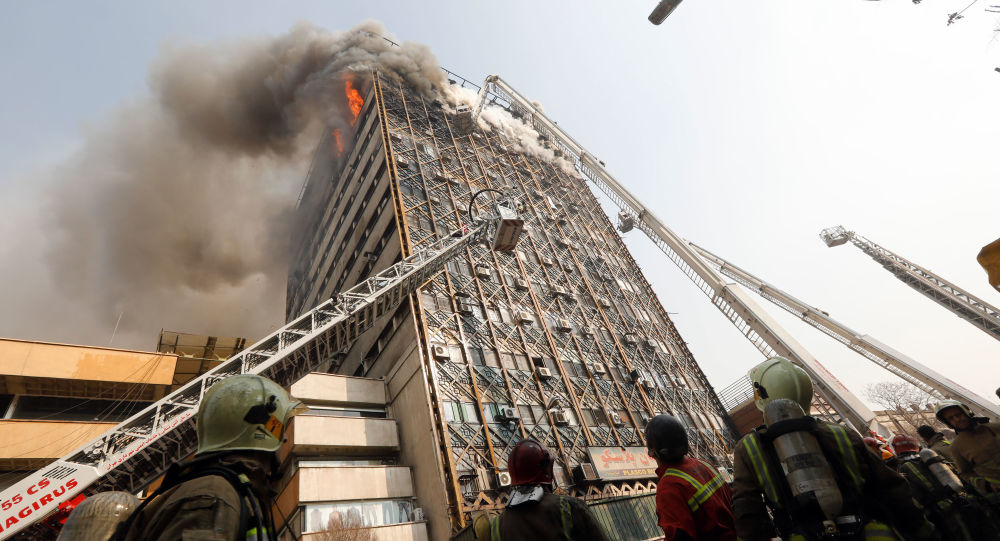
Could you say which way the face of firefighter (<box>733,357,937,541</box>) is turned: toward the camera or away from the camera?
away from the camera

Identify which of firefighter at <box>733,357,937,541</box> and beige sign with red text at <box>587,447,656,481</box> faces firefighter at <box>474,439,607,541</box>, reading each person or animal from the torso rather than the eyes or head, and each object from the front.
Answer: the beige sign with red text

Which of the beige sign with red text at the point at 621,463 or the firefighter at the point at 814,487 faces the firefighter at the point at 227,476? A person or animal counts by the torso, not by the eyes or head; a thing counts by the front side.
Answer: the beige sign with red text

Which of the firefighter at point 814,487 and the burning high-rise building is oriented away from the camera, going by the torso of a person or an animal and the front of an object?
the firefighter

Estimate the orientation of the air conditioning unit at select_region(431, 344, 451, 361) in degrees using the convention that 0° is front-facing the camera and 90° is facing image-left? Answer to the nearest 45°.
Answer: approximately 315°

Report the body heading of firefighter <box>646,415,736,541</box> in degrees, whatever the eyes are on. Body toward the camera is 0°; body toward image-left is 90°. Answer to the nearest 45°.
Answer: approximately 135°

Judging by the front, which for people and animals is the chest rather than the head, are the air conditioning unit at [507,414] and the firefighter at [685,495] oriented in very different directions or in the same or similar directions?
very different directions

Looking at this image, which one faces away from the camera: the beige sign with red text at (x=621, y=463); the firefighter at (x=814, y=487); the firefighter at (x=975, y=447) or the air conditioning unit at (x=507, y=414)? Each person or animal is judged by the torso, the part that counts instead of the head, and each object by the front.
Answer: the firefighter at (x=814, y=487)

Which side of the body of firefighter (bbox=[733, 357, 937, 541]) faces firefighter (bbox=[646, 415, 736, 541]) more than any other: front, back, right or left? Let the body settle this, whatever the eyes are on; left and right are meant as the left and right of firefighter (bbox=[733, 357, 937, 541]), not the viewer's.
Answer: left

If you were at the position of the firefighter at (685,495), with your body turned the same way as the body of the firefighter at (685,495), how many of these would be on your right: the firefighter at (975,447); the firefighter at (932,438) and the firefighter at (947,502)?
3
